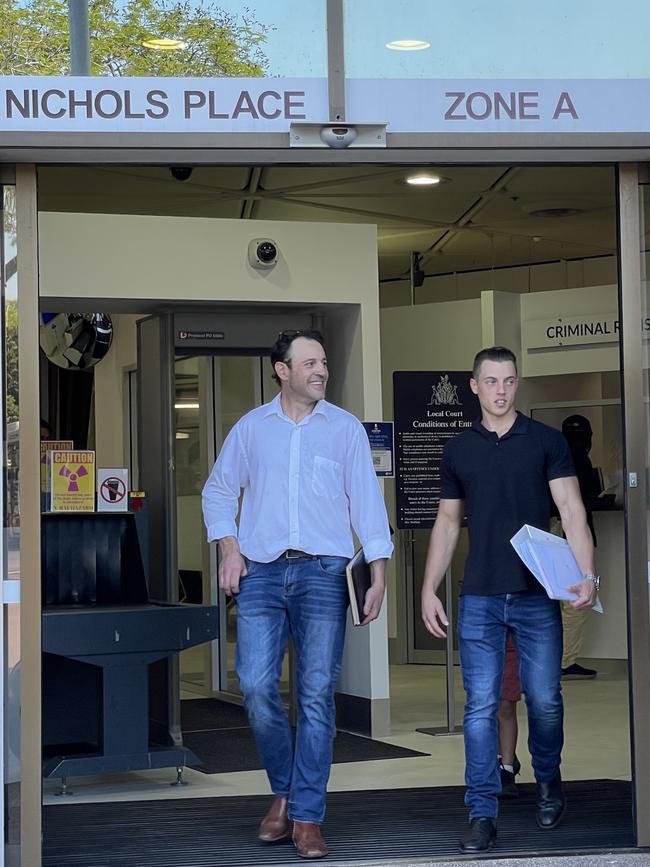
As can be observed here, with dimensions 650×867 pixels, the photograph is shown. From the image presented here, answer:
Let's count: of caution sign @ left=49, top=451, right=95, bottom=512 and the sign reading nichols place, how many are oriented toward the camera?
2

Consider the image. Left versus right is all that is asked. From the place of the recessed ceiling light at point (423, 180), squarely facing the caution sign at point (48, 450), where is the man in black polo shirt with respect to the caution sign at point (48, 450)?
left

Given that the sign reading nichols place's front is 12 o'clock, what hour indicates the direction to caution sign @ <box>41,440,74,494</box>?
The caution sign is roughly at 5 o'clock from the sign reading nichols place.

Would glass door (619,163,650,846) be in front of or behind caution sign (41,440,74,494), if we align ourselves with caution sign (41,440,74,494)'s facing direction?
in front

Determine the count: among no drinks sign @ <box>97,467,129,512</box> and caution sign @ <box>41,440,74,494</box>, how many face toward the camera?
2

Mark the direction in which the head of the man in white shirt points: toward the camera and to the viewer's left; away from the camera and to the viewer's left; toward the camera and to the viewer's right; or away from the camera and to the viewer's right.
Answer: toward the camera and to the viewer's right

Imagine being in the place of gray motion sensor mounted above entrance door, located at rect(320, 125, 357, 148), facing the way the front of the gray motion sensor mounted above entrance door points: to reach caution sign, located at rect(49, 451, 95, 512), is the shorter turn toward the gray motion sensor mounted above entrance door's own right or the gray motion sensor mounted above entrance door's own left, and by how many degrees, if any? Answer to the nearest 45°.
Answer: approximately 135° to the gray motion sensor mounted above entrance door's own right

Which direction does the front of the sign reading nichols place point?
toward the camera

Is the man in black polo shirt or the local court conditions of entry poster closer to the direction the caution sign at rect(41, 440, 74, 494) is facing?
the man in black polo shirt
